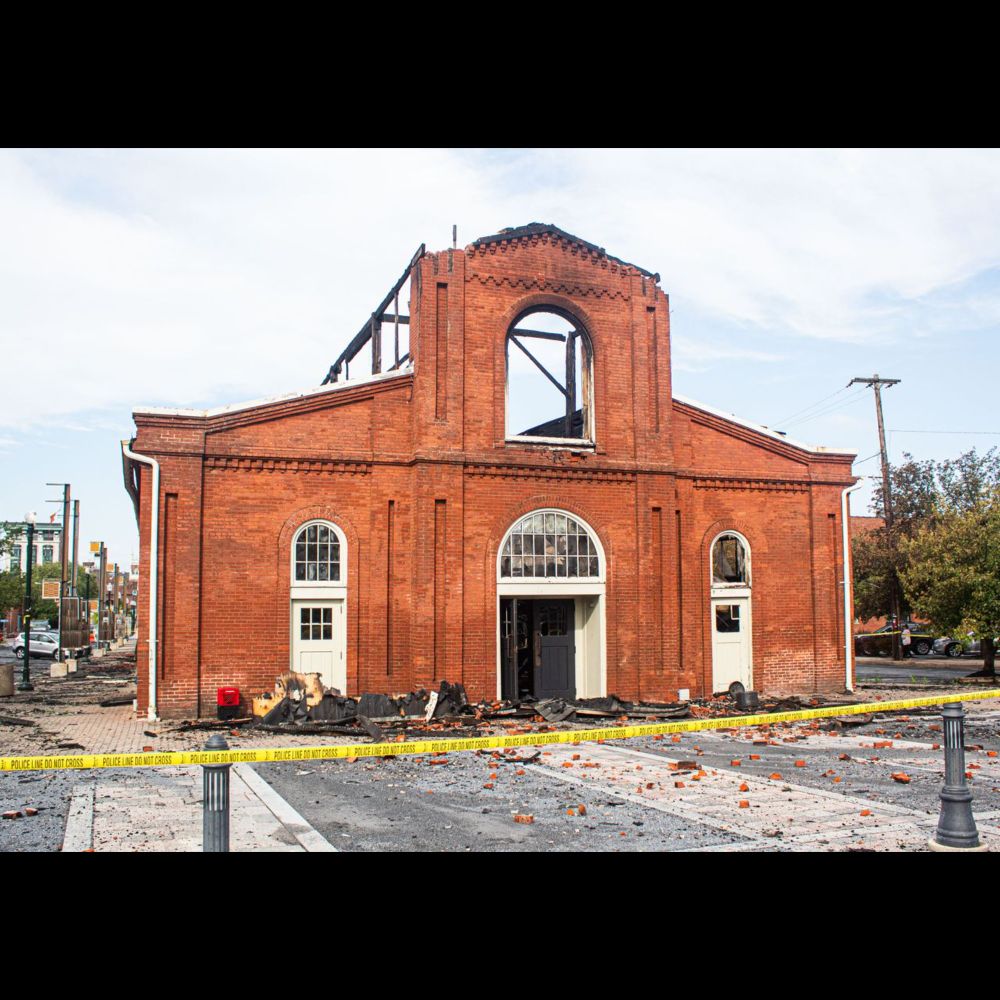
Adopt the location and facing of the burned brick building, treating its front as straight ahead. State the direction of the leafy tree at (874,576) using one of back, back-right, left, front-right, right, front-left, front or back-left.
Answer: back-left

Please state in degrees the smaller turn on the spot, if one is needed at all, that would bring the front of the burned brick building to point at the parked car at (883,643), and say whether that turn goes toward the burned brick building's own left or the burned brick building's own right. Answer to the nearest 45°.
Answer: approximately 135° to the burned brick building's own left

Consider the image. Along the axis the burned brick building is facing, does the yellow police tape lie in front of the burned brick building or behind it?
in front

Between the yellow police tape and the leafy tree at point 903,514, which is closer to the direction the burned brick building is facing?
the yellow police tape

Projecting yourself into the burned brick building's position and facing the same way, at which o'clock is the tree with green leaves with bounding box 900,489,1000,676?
The tree with green leaves is roughly at 8 o'clock from the burned brick building.

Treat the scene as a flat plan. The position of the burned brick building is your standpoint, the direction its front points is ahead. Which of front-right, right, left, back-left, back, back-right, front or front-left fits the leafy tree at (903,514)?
back-left

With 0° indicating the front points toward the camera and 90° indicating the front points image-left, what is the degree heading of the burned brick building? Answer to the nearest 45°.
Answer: approximately 0°

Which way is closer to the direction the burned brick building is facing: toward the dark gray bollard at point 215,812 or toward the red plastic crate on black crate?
the dark gray bollard

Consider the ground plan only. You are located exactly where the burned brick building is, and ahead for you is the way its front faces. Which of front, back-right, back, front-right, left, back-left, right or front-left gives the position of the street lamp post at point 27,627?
back-right

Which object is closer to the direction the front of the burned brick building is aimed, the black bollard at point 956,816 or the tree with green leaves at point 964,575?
the black bollard

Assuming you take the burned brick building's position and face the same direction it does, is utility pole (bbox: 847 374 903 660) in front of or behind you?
behind
